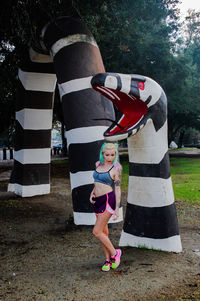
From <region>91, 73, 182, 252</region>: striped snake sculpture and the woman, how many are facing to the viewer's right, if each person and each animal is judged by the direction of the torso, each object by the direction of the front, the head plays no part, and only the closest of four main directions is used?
0

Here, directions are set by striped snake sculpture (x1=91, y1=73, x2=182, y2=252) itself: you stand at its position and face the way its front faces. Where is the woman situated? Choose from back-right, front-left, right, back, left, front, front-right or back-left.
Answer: front-left

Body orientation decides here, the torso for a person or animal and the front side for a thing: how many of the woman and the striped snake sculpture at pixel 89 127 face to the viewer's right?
0

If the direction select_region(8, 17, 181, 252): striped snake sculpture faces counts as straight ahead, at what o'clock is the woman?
The woman is roughly at 9 o'clock from the striped snake sculpture.

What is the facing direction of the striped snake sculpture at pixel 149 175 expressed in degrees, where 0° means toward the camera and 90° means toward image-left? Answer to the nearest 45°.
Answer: approximately 90°

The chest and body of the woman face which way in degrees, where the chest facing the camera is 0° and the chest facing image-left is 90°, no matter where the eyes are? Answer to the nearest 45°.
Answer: approximately 45°

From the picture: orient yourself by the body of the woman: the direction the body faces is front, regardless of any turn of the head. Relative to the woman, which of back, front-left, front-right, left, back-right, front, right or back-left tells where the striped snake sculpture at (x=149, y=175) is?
back
